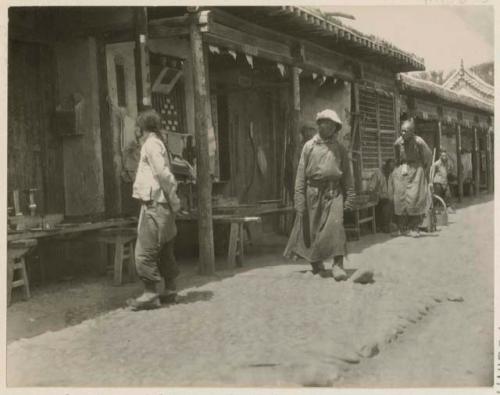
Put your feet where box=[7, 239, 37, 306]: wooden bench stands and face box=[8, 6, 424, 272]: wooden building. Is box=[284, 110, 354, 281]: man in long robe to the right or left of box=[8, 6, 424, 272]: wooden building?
right

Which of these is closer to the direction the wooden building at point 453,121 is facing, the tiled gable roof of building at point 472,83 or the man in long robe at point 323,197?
the man in long robe

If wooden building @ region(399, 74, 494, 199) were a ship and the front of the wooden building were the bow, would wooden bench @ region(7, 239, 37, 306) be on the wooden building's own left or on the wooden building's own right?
on the wooden building's own right
